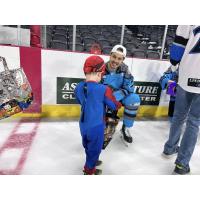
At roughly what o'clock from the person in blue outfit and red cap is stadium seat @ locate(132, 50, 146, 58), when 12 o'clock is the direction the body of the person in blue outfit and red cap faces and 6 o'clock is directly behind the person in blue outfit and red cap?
The stadium seat is roughly at 11 o'clock from the person in blue outfit and red cap.

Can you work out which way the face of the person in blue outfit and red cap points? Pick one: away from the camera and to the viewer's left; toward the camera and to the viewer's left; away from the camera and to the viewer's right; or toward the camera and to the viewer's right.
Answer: away from the camera and to the viewer's right

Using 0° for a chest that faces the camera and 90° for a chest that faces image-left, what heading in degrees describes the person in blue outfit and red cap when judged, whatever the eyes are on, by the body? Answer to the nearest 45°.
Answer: approximately 225°

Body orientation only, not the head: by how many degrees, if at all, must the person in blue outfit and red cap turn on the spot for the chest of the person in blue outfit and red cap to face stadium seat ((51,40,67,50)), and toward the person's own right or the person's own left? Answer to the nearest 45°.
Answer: approximately 45° to the person's own left
